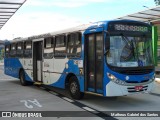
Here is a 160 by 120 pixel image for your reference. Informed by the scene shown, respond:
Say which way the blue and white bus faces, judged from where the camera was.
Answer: facing the viewer and to the right of the viewer
